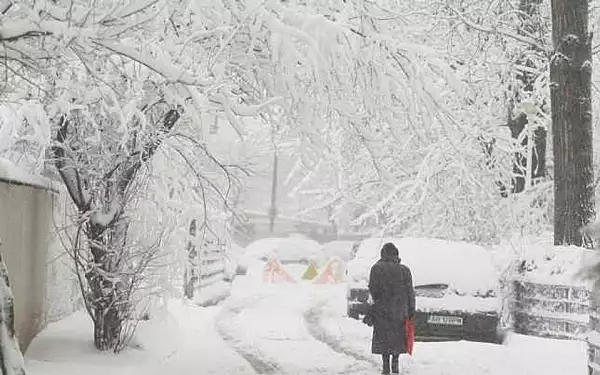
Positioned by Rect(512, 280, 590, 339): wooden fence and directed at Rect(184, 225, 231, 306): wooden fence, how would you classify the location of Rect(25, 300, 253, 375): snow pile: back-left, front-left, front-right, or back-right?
front-left

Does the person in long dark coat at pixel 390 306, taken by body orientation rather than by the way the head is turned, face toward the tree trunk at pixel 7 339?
no

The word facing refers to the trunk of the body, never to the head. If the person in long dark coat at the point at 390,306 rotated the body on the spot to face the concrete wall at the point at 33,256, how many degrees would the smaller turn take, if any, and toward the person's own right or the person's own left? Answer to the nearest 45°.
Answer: approximately 90° to the person's own left

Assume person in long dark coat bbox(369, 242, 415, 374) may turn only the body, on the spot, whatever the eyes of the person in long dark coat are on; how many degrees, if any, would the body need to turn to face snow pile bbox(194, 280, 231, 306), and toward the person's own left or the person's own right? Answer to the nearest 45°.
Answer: approximately 45° to the person's own left

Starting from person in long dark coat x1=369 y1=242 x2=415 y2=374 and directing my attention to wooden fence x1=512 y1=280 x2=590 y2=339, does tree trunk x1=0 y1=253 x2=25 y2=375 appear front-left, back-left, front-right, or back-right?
back-right

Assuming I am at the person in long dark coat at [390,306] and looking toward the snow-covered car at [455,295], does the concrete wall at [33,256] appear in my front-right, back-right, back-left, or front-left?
back-left

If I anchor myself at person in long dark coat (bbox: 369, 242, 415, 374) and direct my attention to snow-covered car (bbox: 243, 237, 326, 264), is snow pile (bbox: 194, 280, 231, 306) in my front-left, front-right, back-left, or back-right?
front-left

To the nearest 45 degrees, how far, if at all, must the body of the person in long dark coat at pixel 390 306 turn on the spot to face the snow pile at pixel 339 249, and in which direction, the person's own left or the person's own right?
0° — they already face it

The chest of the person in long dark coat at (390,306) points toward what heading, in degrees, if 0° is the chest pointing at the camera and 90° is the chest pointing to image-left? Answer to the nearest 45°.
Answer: approximately 180°

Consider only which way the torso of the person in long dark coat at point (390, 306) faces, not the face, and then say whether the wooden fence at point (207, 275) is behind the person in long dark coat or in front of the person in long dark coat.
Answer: in front

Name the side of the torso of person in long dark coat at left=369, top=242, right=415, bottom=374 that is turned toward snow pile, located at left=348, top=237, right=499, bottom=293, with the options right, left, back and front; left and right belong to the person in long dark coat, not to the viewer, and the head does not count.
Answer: front

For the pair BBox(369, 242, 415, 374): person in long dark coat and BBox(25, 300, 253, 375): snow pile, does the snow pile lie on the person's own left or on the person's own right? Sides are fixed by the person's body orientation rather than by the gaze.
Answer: on the person's own left

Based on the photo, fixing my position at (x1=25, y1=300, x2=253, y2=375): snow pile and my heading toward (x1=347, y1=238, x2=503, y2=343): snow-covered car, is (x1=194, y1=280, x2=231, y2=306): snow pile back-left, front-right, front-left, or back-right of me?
front-left

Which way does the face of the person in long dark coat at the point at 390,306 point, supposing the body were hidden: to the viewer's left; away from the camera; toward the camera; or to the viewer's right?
away from the camera

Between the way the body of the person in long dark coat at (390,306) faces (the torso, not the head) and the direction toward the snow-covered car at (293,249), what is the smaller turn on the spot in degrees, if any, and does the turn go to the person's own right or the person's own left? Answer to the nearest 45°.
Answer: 0° — they already face it
